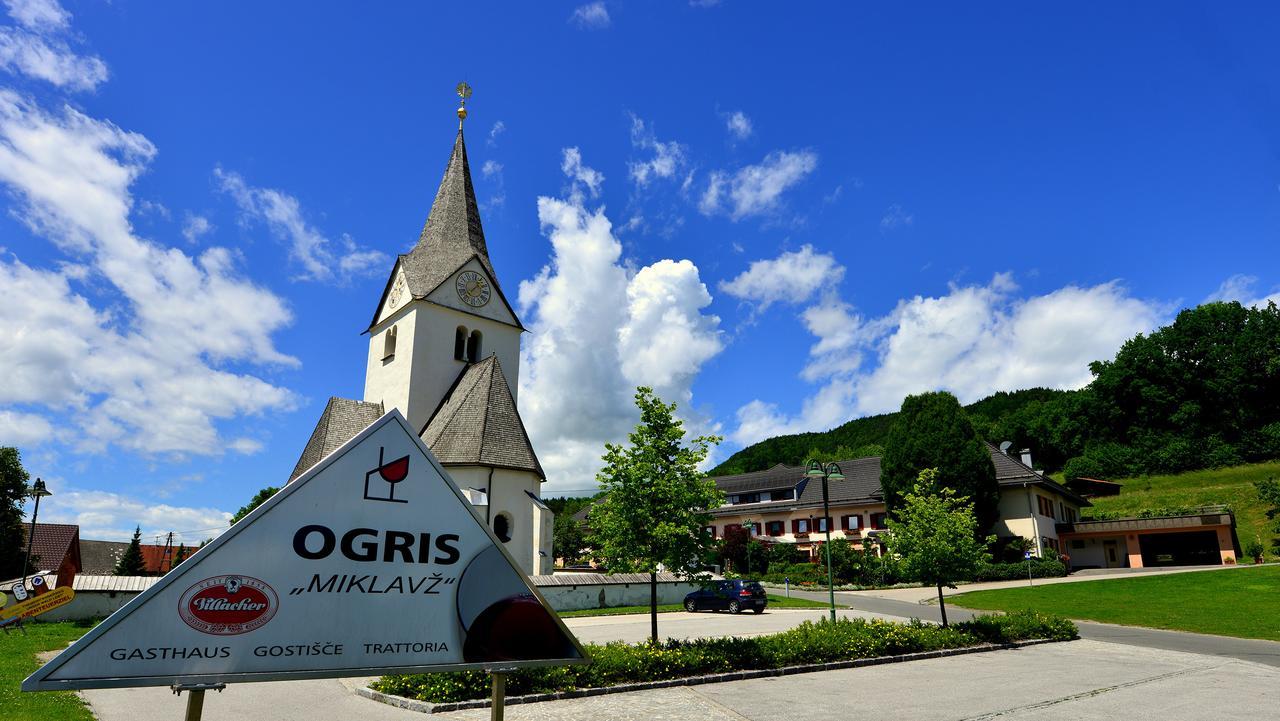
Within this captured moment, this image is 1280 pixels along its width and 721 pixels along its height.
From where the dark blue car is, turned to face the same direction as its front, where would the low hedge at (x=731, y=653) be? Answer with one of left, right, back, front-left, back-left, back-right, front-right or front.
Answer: back-left

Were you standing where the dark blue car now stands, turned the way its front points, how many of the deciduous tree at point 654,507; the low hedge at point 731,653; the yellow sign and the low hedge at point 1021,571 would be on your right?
1

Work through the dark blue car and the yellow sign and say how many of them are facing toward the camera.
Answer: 1

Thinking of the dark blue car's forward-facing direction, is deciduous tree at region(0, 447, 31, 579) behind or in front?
in front

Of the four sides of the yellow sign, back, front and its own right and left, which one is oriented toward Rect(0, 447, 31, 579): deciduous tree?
back

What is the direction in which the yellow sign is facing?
toward the camera

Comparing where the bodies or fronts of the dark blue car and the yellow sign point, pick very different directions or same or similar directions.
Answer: very different directions

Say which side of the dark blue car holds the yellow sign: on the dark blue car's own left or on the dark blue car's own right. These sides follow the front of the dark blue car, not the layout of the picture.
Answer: on the dark blue car's own left

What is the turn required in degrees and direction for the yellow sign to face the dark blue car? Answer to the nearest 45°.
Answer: approximately 90° to its left
